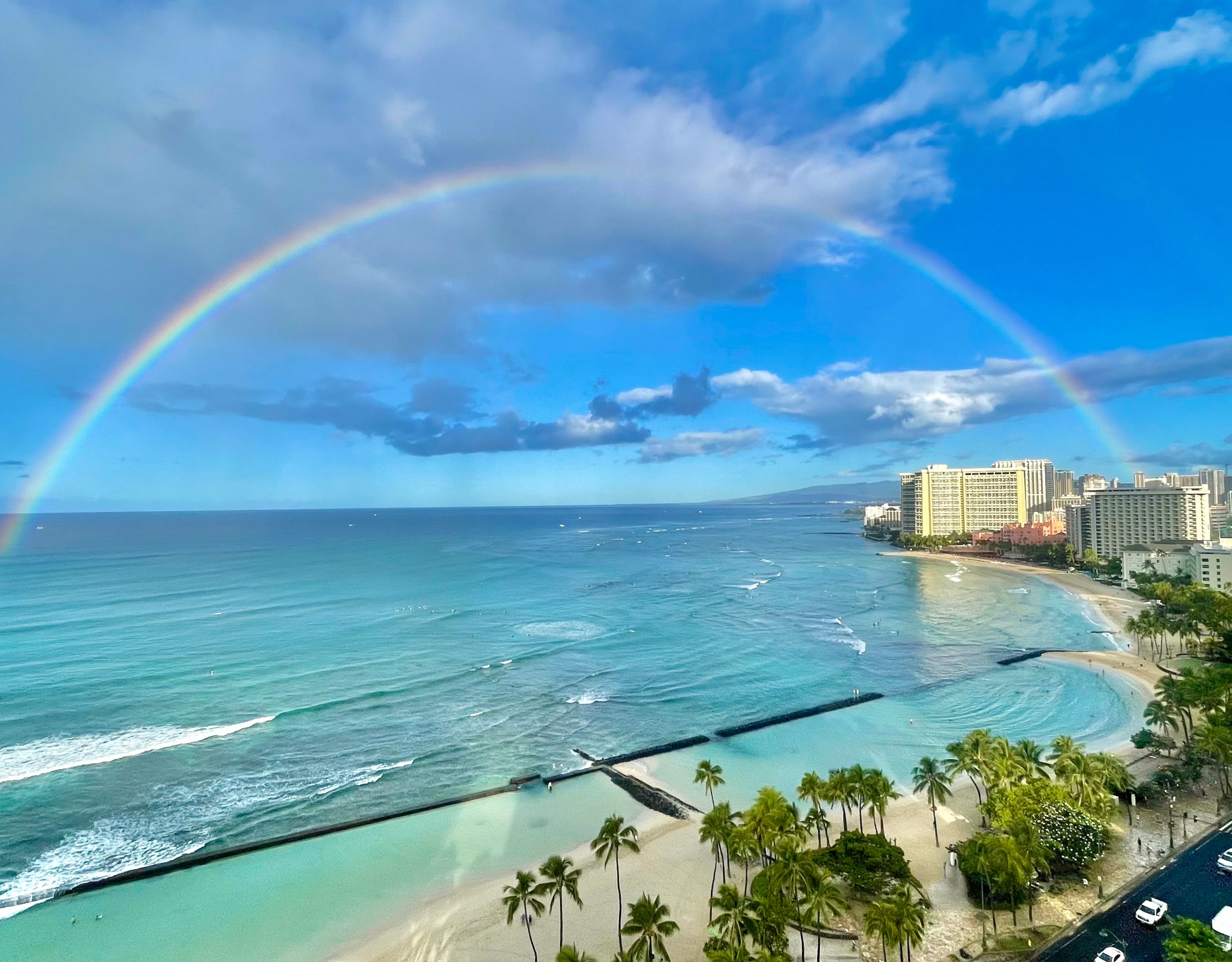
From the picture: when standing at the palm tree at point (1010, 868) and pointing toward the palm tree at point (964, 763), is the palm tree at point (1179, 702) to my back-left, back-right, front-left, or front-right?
front-right

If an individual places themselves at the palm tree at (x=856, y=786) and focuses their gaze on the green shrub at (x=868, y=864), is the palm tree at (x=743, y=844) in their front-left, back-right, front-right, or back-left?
front-right

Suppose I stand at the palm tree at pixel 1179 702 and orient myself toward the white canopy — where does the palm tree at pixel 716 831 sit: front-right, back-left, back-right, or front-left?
front-right
